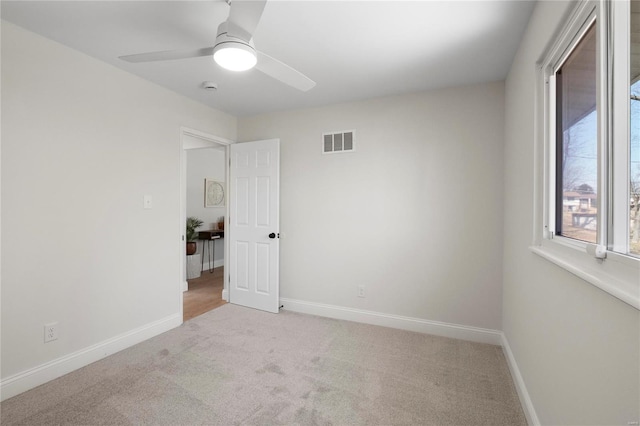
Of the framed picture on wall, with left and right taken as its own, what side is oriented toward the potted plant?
right

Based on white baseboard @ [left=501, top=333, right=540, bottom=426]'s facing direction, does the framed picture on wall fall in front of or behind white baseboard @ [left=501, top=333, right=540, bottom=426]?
in front

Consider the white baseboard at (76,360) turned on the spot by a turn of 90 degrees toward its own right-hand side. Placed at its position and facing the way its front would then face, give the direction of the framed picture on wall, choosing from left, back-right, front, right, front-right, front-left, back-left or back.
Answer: back

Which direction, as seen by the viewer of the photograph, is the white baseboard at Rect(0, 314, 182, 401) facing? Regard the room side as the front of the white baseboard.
facing the viewer and to the right of the viewer

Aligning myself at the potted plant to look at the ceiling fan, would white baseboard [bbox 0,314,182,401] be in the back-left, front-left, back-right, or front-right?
front-right

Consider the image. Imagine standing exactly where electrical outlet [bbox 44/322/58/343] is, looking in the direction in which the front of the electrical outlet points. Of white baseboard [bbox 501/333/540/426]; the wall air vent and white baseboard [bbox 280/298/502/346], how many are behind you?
0

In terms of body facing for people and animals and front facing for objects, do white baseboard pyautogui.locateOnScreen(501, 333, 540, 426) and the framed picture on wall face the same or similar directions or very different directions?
very different directions

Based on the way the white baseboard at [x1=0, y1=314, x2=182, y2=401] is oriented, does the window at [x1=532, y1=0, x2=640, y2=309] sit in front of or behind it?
in front

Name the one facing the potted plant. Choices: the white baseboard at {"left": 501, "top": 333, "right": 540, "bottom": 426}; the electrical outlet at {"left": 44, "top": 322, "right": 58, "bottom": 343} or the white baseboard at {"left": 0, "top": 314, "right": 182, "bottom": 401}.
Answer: the white baseboard at {"left": 501, "top": 333, "right": 540, "bottom": 426}

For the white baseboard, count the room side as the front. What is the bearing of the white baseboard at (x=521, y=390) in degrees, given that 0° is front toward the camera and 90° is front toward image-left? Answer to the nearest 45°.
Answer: approximately 90°

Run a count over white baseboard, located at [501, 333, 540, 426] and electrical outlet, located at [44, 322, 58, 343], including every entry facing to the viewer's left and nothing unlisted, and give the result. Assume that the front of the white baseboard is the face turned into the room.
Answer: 1

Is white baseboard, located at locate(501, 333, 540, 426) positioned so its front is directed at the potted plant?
yes

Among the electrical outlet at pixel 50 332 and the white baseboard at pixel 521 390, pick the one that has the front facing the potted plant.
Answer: the white baseboard

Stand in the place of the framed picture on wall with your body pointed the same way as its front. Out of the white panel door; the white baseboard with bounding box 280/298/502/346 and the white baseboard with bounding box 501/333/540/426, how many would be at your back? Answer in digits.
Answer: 0

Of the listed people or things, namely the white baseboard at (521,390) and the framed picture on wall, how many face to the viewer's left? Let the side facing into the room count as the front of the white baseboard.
1
